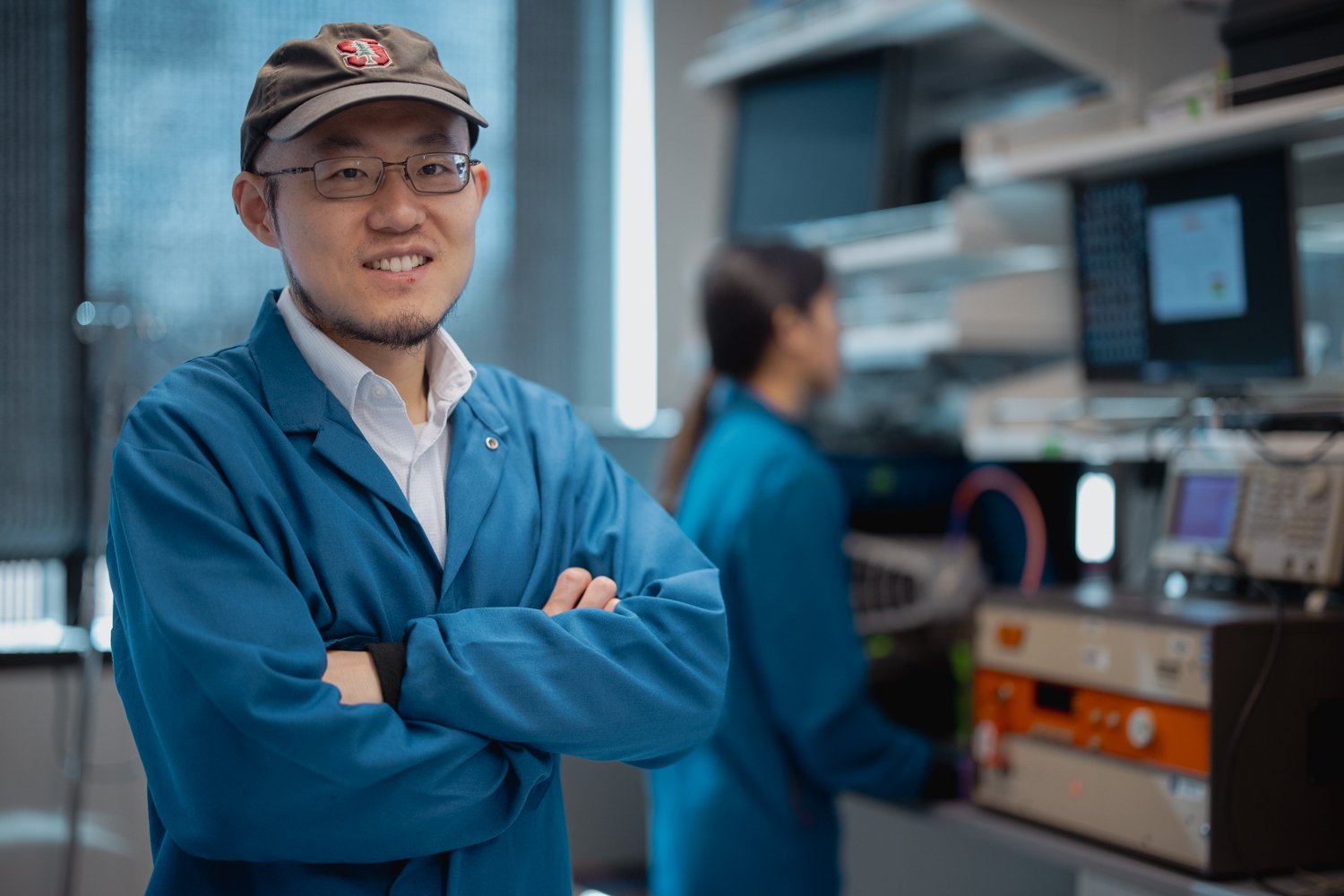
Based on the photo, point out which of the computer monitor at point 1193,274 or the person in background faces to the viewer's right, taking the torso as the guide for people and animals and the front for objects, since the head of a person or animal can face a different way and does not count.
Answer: the person in background

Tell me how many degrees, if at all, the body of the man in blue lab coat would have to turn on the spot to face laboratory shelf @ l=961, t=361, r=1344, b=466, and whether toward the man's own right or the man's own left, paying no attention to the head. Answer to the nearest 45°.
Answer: approximately 90° to the man's own left

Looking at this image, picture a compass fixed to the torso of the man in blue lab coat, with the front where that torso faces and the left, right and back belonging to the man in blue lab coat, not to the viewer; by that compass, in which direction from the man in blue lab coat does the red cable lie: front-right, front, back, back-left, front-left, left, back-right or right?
left

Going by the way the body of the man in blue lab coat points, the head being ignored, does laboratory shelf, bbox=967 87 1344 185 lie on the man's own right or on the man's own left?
on the man's own left

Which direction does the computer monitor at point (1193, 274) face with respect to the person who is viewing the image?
facing the viewer and to the left of the viewer

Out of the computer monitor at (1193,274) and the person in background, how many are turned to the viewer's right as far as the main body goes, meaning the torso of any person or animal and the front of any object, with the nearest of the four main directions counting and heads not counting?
1

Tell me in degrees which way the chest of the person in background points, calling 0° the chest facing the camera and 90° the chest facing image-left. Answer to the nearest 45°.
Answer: approximately 270°

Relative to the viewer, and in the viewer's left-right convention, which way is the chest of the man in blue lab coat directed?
facing the viewer and to the right of the viewer

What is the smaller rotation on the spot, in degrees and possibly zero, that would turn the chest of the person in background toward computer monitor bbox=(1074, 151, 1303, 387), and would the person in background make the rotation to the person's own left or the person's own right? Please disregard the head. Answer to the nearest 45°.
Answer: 0° — they already face it

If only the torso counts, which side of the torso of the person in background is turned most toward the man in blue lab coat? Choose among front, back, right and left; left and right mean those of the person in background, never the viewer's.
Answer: right
